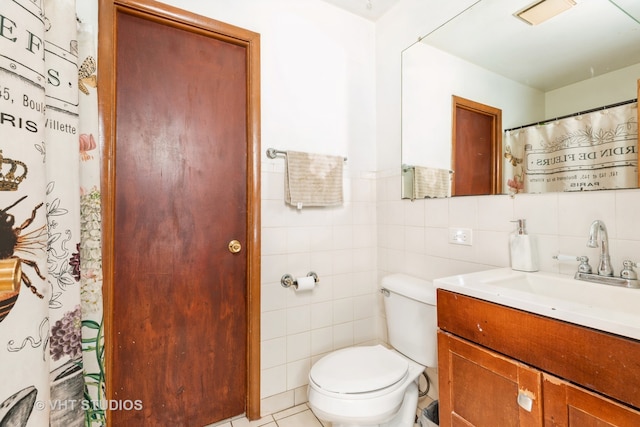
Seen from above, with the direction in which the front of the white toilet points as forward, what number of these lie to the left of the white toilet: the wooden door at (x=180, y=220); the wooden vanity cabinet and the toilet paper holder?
1

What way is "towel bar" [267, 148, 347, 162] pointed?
toward the camera

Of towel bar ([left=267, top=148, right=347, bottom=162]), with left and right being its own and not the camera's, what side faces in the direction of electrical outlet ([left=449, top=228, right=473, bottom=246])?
left

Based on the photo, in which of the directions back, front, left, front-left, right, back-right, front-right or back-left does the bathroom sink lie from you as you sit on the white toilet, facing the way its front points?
left

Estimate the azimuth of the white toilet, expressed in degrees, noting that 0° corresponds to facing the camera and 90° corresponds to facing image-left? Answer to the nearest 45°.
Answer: approximately 45°

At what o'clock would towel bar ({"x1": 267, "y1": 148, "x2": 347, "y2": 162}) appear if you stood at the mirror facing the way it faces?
The towel bar is roughly at 1 o'clock from the mirror.

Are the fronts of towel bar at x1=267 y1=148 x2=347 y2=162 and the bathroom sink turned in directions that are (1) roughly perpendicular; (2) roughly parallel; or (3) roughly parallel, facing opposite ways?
roughly perpendicular

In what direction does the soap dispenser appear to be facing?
to the viewer's left

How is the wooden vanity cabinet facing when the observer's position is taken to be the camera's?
facing the viewer and to the left of the viewer

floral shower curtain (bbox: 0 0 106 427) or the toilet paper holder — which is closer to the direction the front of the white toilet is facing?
the floral shower curtain

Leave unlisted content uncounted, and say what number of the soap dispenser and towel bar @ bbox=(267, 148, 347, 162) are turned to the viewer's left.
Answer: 1

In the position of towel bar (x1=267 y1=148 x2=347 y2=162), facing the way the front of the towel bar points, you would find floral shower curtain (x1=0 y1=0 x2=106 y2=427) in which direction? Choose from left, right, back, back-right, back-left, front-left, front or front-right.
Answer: front-right

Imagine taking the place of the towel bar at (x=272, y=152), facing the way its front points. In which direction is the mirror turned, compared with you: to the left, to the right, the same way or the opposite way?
to the right
